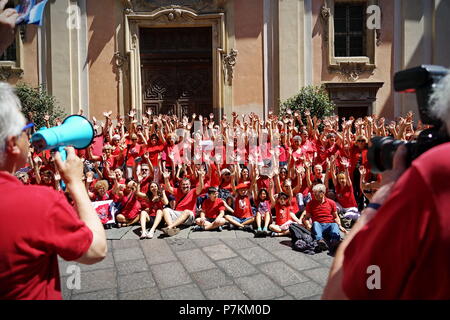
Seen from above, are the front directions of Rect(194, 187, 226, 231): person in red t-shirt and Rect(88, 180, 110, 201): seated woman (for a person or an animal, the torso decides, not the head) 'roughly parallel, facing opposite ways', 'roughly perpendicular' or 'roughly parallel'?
roughly parallel

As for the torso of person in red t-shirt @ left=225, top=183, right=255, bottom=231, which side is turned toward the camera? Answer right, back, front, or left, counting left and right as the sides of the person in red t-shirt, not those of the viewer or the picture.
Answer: front

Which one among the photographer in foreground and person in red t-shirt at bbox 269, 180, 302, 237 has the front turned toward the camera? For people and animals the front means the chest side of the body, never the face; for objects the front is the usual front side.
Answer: the person in red t-shirt

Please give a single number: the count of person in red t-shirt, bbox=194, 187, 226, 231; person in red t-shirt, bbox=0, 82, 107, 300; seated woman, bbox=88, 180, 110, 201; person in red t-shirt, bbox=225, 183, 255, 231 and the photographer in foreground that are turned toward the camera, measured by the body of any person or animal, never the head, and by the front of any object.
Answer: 3

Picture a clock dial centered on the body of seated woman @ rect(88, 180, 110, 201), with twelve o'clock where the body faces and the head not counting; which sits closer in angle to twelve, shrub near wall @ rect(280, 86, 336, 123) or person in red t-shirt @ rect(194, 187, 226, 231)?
the person in red t-shirt

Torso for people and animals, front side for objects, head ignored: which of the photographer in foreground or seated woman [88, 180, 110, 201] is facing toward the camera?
the seated woman

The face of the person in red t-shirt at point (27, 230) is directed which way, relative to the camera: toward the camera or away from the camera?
away from the camera

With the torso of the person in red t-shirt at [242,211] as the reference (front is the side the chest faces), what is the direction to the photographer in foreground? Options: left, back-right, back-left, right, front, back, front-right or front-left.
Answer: front

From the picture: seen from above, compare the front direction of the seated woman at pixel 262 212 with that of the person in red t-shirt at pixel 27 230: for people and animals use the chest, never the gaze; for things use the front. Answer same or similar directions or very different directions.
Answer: very different directions

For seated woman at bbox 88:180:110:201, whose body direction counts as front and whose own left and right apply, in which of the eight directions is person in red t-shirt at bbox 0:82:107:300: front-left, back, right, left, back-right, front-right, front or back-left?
front

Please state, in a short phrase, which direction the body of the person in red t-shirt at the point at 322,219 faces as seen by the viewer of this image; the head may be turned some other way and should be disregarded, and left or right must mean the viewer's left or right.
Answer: facing the viewer

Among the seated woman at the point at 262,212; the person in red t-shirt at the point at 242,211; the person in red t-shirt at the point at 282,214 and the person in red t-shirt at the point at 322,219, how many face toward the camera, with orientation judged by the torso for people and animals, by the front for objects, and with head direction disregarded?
4

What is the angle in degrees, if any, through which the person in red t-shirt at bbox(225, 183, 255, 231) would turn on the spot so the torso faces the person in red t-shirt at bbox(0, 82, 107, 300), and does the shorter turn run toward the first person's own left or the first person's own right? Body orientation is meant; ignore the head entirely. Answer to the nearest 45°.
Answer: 0° — they already face them

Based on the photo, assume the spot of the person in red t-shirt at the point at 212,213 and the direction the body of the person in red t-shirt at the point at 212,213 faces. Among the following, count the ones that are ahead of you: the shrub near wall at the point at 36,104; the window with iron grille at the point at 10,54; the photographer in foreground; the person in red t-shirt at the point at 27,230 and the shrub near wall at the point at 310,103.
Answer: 2

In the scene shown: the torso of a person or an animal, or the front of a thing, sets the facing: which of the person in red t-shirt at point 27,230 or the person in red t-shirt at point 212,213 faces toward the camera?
the person in red t-shirt at point 212,213

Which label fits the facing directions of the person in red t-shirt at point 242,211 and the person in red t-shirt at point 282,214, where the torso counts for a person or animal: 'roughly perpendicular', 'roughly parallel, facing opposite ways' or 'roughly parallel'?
roughly parallel

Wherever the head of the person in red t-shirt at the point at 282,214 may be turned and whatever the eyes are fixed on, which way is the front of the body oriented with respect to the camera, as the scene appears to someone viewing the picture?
toward the camera
